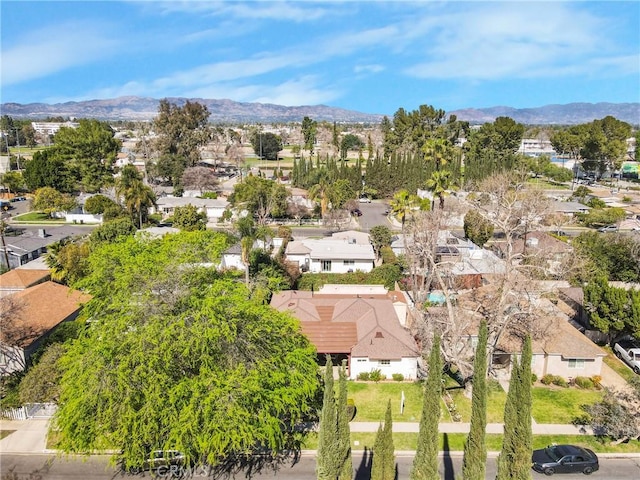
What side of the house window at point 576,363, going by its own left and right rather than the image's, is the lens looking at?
front

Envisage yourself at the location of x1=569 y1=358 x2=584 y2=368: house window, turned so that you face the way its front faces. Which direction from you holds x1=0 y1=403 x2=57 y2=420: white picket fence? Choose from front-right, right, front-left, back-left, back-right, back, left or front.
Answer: front-right

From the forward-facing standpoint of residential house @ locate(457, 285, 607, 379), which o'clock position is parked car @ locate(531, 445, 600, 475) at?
The parked car is roughly at 12 o'clock from the residential house.

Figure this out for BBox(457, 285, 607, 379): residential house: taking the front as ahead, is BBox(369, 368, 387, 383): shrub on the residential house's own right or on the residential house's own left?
on the residential house's own right

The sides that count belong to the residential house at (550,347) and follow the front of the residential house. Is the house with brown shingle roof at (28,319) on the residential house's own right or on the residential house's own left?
on the residential house's own right

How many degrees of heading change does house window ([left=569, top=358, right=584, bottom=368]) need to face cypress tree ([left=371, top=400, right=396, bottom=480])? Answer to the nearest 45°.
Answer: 0° — it already faces it

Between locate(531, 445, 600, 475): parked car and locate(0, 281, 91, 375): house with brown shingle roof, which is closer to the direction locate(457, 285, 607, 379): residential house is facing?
the parked car

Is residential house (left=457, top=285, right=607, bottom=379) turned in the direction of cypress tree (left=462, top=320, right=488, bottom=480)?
yes

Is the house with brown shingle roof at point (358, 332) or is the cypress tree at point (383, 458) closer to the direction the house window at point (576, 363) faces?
the cypress tree

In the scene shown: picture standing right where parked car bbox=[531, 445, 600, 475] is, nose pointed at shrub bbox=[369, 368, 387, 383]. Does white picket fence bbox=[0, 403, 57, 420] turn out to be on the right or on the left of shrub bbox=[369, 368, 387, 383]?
left

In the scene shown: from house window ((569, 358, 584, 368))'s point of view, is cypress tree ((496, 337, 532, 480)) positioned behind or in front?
in front

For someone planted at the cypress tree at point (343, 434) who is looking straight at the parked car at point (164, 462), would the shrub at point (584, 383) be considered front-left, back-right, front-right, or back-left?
back-right

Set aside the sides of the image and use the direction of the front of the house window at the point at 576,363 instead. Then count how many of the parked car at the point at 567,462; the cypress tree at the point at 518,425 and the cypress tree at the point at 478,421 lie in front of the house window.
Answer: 3

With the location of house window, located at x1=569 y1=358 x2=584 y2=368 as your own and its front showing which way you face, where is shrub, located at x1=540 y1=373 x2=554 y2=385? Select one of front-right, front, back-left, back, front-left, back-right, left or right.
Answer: front-right

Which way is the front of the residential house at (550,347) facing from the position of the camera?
facing the viewer

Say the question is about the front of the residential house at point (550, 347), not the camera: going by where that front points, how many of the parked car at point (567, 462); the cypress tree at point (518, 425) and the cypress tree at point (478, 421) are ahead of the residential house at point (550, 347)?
3
